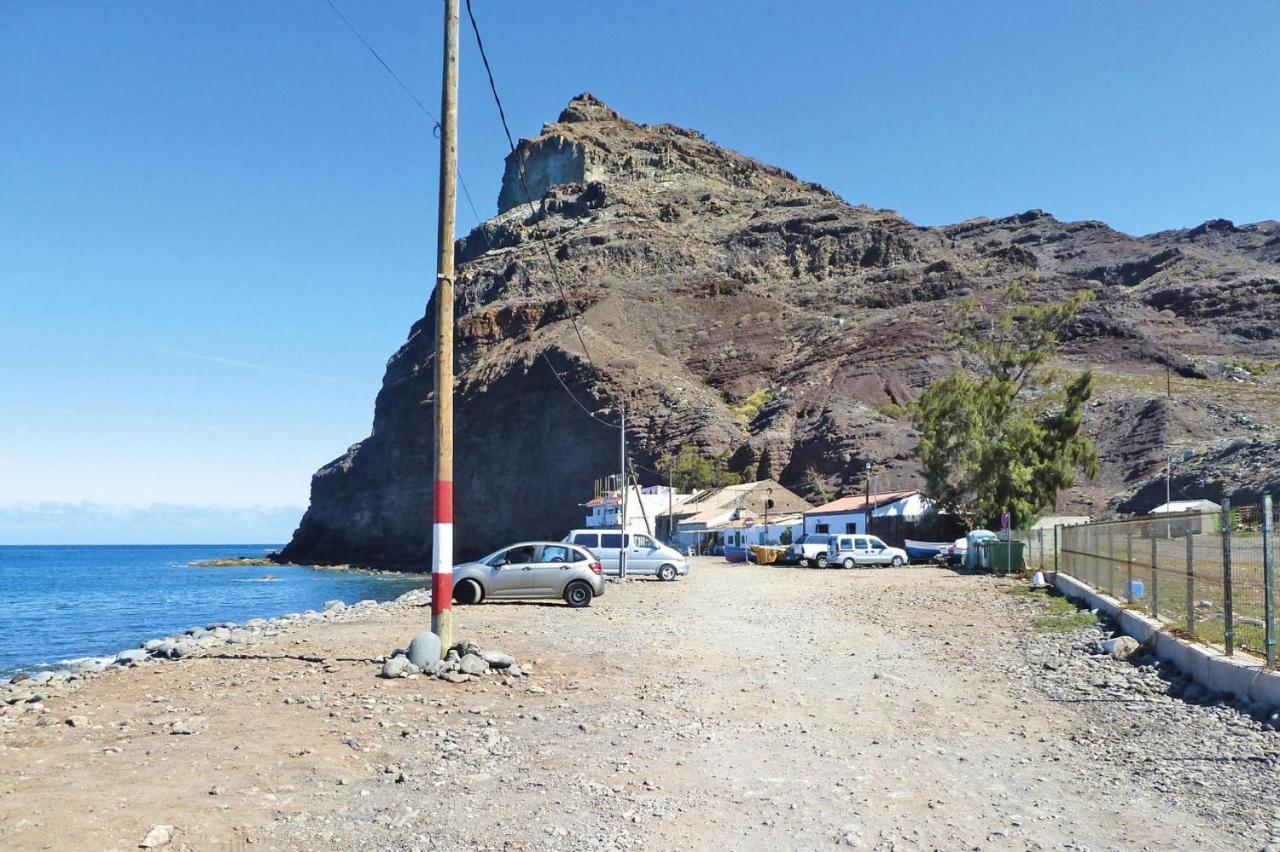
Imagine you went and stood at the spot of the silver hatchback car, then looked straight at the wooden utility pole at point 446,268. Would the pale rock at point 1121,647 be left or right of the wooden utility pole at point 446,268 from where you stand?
left

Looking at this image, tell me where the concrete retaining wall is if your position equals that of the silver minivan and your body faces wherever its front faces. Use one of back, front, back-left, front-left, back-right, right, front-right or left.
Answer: right

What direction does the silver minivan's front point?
to the viewer's right

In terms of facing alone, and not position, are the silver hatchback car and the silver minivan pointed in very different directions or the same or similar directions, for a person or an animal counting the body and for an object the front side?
very different directions

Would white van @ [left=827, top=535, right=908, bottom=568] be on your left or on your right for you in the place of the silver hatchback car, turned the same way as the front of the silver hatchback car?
on your right

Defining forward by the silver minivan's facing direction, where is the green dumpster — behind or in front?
in front

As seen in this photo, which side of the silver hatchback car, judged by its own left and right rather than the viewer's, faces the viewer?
left

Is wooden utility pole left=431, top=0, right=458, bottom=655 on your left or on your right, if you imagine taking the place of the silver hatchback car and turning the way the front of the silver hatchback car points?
on your left

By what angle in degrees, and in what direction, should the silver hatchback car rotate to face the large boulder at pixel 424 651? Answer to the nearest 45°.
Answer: approximately 90° to its left

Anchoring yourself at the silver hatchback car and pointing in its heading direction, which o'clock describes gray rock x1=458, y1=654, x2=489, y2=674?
The gray rock is roughly at 9 o'clock from the silver hatchback car.

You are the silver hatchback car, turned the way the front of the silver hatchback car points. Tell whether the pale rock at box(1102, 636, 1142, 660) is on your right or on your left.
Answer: on your left

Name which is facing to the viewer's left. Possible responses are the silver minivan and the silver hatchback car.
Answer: the silver hatchback car

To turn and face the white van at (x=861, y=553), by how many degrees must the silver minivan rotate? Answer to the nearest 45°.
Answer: approximately 45° to its left

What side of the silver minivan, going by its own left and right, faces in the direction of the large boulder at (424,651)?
right

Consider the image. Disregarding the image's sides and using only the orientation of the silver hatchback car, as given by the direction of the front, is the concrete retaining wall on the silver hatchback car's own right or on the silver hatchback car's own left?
on the silver hatchback car's own left

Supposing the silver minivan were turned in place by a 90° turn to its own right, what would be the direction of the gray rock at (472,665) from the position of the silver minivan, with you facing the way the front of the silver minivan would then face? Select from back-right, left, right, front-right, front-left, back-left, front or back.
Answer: front

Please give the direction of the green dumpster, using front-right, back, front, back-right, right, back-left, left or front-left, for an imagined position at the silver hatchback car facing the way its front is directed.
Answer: back-right

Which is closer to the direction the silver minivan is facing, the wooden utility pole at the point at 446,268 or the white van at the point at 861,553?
the white van

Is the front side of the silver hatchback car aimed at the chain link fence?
no

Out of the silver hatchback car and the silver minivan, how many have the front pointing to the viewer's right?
1
